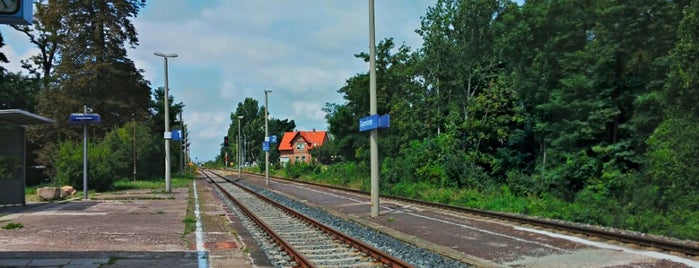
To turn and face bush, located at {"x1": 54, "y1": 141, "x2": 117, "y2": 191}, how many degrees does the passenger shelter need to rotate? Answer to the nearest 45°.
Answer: approximately 90° to its left

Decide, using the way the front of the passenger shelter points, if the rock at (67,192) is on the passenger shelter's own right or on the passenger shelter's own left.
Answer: on the passenger shelter's own left

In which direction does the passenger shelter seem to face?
to the viewer's right

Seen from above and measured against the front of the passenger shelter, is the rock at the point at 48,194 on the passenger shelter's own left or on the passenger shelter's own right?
on the passenger shelter's own left

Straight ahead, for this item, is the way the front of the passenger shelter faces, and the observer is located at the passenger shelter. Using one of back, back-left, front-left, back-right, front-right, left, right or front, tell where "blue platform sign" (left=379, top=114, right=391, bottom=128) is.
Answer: front-right

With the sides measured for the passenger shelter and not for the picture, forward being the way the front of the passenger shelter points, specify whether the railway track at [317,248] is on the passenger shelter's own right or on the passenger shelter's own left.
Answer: on the passenger shelter's own right

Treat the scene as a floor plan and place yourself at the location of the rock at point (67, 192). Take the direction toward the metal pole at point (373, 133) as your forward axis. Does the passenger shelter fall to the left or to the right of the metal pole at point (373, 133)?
right
